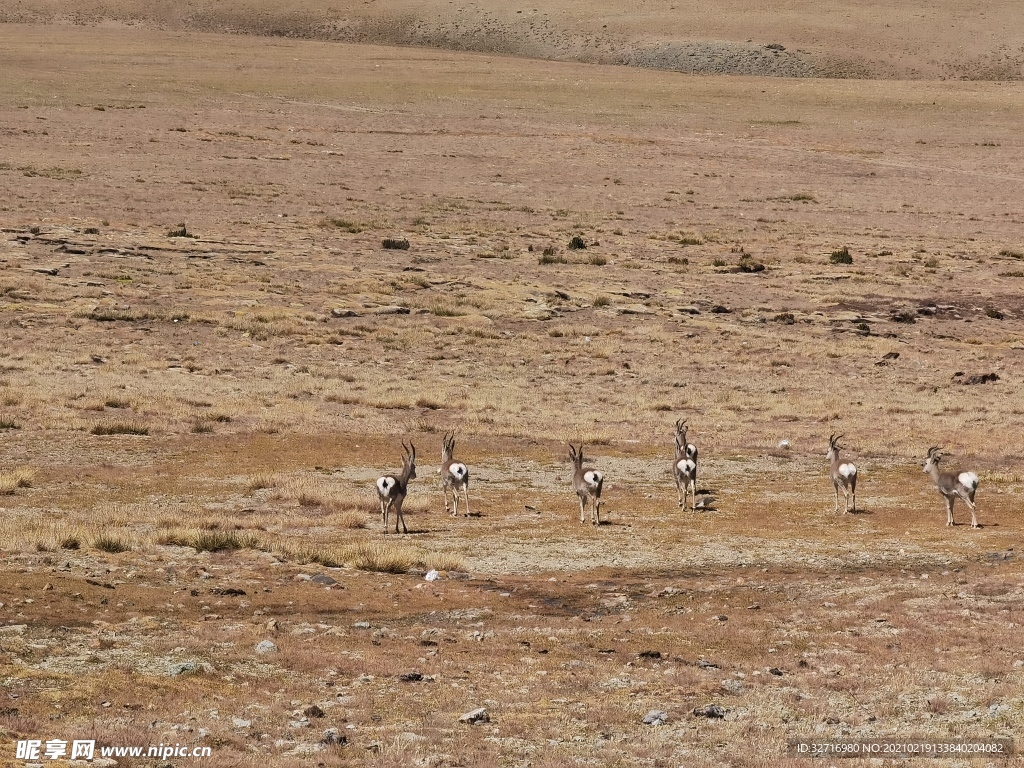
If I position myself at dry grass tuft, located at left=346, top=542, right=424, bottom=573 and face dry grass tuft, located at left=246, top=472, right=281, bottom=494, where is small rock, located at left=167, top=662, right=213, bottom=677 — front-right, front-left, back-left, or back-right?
back-left

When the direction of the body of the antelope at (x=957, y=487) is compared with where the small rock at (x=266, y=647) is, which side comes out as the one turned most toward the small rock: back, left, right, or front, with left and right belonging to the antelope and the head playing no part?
left

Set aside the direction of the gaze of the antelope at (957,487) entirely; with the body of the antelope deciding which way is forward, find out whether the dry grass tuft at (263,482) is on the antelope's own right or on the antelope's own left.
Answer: on the antelope's own left

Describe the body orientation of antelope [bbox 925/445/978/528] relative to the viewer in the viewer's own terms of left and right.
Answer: facing away from the viewer and to the left of the viewer

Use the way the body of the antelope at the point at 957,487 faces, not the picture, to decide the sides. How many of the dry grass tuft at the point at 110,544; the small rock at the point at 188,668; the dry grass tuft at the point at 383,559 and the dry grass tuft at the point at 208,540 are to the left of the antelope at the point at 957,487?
4

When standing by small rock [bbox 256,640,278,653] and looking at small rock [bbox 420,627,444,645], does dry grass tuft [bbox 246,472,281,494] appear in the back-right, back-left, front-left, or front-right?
front-left

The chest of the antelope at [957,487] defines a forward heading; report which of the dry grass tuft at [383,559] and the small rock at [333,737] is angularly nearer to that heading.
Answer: the dry grass tuft

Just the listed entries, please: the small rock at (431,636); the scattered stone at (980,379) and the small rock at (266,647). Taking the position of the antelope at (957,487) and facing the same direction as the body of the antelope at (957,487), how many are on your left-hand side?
2

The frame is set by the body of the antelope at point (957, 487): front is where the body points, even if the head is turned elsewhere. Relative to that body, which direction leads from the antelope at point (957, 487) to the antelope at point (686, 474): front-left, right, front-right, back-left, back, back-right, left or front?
front-left

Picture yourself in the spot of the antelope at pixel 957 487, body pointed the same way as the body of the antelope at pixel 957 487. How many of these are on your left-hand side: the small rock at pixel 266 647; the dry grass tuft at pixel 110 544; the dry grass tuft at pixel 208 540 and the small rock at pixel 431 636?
4

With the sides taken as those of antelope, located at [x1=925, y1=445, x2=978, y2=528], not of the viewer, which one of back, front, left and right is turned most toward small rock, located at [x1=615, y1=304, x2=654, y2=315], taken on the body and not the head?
front

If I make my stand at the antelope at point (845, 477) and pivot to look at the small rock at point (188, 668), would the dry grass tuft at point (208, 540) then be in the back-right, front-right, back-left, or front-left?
front-right

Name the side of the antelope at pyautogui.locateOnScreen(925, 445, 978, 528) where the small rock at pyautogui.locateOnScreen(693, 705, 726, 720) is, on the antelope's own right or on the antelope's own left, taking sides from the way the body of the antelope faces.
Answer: on the antelope's own left

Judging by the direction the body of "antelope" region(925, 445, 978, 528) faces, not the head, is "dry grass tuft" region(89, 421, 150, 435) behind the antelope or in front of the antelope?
in front

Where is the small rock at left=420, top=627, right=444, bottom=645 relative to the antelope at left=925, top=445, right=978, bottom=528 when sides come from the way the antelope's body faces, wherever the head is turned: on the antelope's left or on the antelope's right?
on the antelope's left

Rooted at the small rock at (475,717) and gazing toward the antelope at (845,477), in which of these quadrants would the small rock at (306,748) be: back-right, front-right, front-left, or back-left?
back-left

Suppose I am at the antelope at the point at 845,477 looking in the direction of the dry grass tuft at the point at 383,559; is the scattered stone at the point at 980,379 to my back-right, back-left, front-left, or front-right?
back-right
